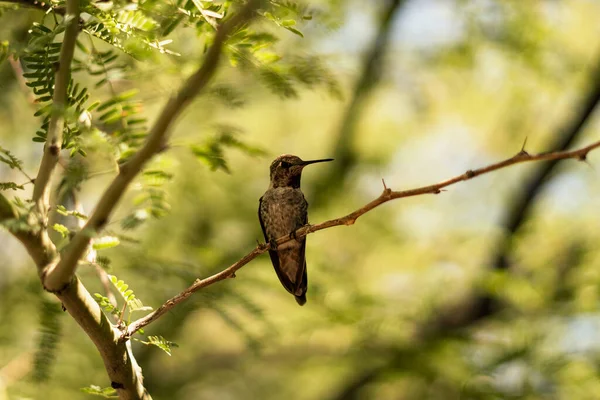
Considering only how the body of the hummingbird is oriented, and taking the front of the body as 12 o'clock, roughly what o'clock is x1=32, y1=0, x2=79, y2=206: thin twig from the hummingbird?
The thin twig is roughly at 2 o'clock from the hummingbird.

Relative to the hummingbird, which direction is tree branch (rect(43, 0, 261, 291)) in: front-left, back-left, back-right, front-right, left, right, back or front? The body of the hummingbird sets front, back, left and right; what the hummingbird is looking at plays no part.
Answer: front-right

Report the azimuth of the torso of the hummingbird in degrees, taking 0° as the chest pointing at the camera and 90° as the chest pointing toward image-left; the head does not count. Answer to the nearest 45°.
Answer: approximately 315°
